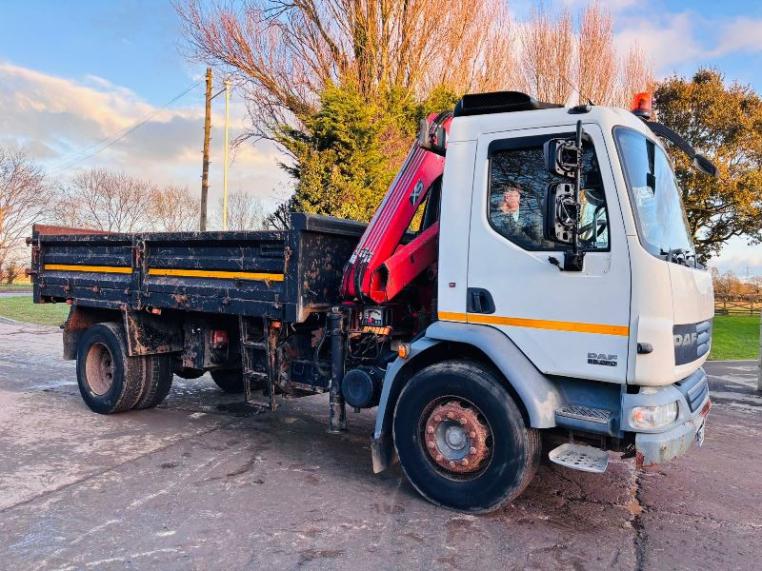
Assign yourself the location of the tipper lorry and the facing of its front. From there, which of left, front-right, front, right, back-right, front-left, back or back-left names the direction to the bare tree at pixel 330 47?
back-left

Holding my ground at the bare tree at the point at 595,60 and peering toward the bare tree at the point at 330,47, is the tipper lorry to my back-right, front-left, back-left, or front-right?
front-left

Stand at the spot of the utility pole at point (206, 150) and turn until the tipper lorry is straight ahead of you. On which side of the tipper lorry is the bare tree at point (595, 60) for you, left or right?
left

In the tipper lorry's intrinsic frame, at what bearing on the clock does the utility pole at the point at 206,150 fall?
The utility pole is roughly at 7 o'clock from the tipper lorry.

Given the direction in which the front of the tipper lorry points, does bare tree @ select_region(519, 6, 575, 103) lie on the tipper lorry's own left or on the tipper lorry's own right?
on the tipper lorry's own left

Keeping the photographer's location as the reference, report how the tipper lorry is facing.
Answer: facing the viewer and to the right of the viewer

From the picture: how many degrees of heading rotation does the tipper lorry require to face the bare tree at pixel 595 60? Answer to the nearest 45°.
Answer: approximately 135° to its left
